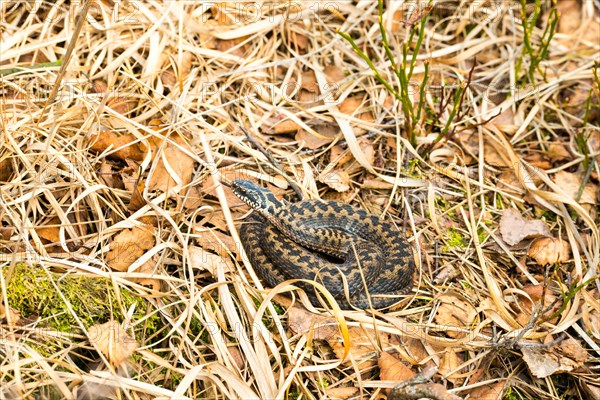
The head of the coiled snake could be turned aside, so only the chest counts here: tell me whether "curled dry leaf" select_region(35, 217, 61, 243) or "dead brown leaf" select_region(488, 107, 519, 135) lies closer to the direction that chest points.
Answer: the curled dry leaf

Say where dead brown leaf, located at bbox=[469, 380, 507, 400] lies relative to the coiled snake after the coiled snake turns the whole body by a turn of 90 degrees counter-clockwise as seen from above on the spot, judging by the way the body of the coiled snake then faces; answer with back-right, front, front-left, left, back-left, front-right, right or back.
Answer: front-left

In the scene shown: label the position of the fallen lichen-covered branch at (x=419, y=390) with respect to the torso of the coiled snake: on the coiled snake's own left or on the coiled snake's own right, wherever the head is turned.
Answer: on the coiled snake's own left

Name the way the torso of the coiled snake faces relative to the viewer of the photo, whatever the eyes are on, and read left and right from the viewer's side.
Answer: facing to the left of the viewer

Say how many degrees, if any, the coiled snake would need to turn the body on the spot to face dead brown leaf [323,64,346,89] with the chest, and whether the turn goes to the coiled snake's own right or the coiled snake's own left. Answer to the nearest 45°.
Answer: approximately 90° to the coiled snake's own right

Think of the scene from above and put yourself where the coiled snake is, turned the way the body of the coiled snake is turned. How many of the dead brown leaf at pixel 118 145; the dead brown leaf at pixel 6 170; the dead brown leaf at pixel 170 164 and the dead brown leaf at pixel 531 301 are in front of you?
3

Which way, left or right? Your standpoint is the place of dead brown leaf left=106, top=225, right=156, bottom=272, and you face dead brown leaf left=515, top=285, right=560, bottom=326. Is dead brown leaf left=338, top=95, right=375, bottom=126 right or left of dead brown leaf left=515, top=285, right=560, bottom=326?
left

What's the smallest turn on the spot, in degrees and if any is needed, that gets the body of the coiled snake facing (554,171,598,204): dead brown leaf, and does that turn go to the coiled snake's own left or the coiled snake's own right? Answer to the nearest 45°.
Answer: approximately 180°

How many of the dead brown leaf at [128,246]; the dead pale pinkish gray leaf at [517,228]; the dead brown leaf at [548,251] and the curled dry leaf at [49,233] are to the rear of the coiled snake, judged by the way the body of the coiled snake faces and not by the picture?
2

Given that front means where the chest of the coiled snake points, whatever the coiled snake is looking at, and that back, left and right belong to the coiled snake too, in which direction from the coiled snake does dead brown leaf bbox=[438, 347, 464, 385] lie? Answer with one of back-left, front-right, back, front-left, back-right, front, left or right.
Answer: back-left

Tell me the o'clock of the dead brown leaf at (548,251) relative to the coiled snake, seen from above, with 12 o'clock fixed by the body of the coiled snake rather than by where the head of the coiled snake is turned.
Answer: The dead brown leaf is roughly at 6 o'clock from the coiled snake.

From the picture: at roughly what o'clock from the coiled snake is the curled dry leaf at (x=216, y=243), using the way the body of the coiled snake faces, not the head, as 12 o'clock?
The curled dry leaf is roughly at 11 o'clock from the coiled snake.

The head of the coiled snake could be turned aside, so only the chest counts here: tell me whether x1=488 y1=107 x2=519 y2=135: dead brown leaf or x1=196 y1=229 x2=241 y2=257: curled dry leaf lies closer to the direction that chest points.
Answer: the curled dry leaf

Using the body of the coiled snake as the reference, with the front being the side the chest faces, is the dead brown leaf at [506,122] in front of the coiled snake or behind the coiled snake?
behind

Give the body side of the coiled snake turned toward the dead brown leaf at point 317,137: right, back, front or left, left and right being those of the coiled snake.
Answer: right

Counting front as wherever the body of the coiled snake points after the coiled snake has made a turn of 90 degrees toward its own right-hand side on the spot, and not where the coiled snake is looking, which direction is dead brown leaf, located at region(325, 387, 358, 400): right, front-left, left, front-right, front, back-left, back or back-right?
back
